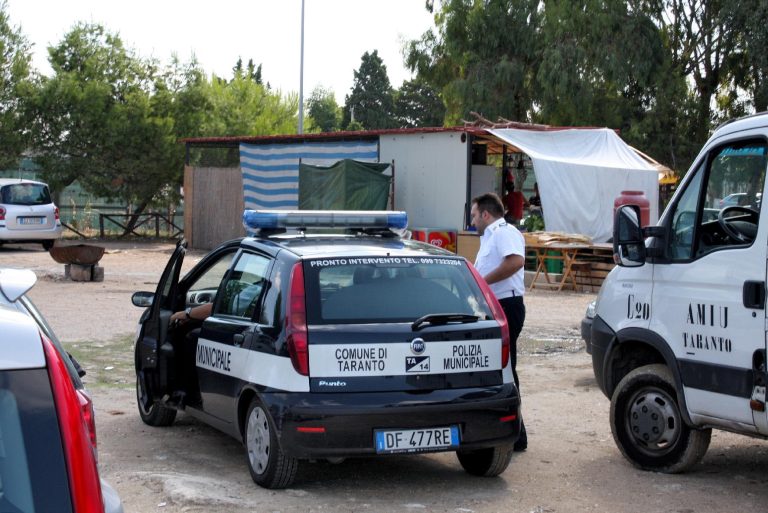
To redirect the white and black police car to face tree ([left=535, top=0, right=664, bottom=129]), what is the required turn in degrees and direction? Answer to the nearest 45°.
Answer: approximately 45° to its right

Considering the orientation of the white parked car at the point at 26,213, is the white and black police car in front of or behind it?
behind

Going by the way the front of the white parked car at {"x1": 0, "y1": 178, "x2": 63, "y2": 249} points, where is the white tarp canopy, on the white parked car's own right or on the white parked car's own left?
on the white parked car's own right

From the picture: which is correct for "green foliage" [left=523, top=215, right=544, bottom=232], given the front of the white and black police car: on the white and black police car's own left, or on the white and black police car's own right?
on the white and black police car's own right

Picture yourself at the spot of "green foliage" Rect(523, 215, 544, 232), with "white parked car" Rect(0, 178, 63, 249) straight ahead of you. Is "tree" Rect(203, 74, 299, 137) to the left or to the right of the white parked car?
right

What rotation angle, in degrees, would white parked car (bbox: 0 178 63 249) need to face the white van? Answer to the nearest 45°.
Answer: approximately 180°

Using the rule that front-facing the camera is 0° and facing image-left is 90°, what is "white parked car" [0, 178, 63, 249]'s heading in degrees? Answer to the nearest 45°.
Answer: approximately 180°

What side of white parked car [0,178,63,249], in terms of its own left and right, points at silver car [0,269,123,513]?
back

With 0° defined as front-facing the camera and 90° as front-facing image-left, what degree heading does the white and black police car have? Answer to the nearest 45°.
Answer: approximately 135°

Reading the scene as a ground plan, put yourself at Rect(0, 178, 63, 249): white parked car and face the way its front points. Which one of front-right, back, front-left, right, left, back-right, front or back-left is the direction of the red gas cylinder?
back-right

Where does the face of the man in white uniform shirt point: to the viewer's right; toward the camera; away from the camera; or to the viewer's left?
to the viewer's left

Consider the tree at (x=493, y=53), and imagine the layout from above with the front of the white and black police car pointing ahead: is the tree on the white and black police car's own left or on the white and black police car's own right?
on the white and black police car's own right

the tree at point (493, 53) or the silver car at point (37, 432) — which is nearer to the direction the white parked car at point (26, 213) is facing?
the tree

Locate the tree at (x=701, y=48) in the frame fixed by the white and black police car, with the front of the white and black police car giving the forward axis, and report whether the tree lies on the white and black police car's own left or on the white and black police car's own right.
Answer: on the white and black police car's own right
